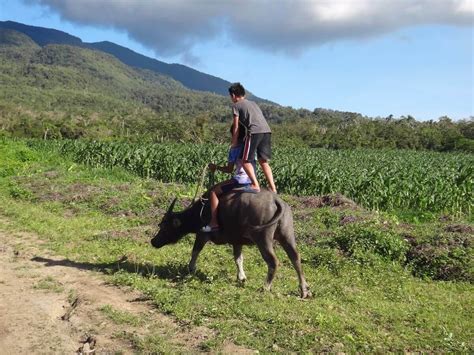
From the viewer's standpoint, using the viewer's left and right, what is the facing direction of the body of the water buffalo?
facing away from the viewer and to the left of the viewer

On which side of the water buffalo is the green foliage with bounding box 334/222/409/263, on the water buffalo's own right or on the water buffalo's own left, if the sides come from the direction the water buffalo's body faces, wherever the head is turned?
on the water buffalo's own right

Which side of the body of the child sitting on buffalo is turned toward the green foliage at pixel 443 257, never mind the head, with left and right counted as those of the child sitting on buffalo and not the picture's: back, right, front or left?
back

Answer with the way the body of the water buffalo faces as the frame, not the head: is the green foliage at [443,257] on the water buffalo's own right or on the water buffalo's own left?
on the water buffalo's own right

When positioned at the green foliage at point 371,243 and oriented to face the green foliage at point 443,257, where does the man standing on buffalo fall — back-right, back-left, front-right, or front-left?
back-right

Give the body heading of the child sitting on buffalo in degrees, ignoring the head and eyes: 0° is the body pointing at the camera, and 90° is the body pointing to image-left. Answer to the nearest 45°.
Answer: approximately 90°
